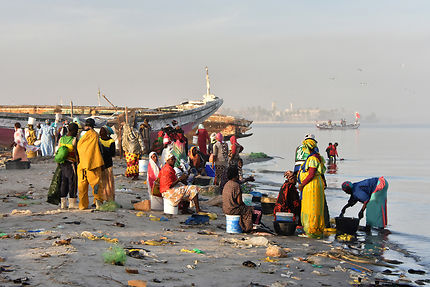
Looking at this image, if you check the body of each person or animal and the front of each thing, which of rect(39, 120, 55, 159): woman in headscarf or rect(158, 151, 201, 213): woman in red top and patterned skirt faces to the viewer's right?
the woman in red top and patterned skirt

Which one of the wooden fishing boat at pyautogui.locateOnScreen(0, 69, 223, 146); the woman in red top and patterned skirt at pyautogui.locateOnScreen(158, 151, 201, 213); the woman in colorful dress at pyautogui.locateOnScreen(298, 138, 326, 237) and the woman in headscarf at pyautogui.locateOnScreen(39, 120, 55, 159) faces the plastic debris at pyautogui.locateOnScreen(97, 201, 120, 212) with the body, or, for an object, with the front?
the woman in colorful dress at pyautogui.locateOnScreen(298, 138, 326, 237)

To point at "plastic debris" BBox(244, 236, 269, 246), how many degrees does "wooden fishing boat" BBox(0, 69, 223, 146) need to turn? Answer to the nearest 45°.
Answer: approximately 90° to its right

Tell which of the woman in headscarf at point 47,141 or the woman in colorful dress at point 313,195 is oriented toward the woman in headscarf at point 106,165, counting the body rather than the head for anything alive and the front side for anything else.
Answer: the woman in colorful dress

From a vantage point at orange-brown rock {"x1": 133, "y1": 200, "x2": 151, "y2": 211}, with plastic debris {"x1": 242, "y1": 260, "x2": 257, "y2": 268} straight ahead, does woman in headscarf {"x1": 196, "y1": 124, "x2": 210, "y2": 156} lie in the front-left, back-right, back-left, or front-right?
back-left

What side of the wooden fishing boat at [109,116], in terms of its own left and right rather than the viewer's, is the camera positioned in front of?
right

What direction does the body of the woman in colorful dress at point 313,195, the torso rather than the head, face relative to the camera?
to the viewer's left

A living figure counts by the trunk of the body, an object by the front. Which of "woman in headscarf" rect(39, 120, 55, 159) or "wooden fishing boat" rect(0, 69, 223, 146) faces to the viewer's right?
the wooden fishing boat

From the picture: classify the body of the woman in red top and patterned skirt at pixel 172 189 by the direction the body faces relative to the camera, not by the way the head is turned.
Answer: to the viewer's right
